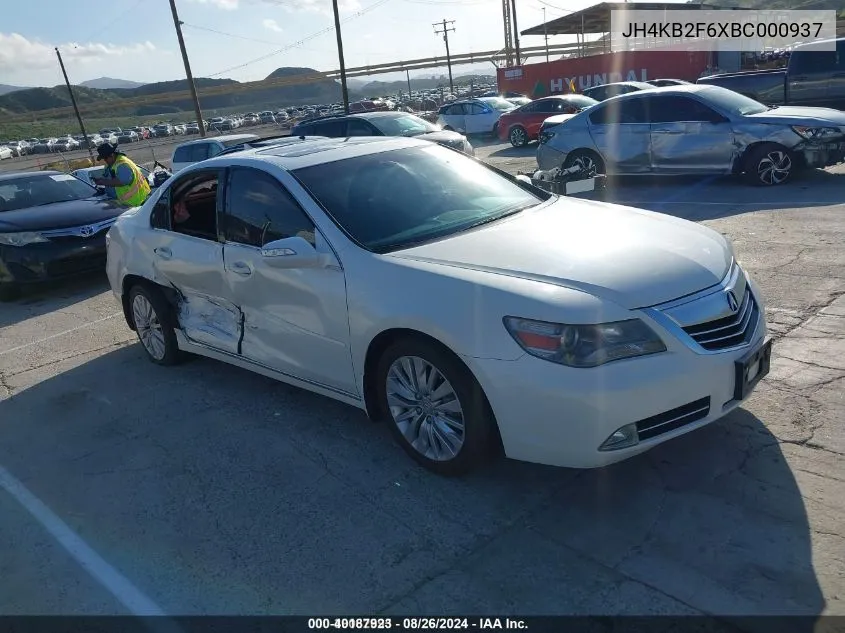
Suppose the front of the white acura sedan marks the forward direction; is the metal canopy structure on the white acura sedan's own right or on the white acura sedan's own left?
on the white acura sedan's own left

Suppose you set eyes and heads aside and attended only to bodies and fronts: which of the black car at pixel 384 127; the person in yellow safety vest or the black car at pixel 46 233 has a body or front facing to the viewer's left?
the person in yellow safety vest

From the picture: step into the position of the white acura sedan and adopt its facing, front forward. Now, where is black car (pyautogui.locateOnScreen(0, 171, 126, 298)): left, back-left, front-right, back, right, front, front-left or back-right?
back

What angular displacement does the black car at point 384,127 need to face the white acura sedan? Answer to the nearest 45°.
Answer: approximately 45° to its right

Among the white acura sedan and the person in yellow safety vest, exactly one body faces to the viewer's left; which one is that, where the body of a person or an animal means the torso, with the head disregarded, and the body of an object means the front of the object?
the person in yellow safety vest

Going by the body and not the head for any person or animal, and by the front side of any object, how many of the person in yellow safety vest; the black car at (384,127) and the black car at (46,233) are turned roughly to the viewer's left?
1

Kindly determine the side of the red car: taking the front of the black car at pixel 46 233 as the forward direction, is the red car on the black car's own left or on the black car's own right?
on the black car's own left

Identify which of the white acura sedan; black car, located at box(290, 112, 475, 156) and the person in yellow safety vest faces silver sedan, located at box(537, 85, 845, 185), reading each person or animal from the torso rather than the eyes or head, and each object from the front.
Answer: the black car

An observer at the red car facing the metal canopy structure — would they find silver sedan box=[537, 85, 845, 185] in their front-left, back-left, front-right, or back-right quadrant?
back-right

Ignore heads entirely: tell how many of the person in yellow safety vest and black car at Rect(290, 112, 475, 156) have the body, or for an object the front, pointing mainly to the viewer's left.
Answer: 1

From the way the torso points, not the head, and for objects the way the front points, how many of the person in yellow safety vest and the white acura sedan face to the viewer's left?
1

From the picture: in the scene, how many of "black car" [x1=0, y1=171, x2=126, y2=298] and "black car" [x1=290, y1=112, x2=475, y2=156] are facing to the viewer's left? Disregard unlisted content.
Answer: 0

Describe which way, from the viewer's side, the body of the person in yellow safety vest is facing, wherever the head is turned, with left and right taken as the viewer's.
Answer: facing to the left of the viewer
